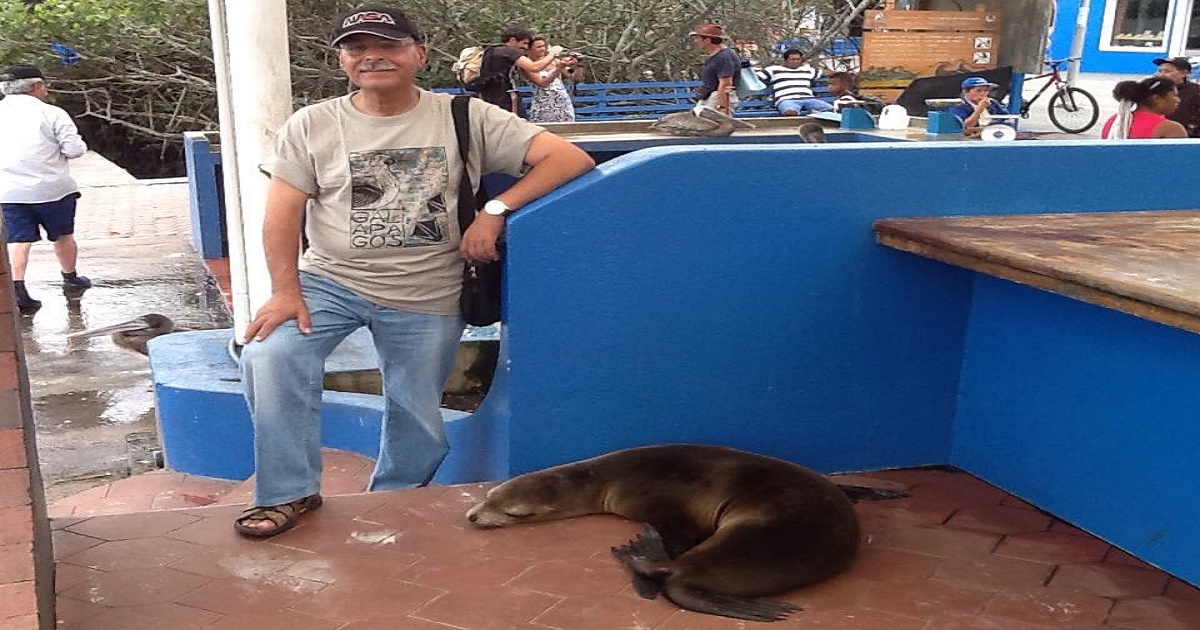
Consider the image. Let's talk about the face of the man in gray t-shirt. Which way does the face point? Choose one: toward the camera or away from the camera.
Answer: toward the camera

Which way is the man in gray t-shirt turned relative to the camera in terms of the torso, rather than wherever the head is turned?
toward the camera

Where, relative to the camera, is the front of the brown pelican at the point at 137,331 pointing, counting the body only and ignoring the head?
to the viewer's left

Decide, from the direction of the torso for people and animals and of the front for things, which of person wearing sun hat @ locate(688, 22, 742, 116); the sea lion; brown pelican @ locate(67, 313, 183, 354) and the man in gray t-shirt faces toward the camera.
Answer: the man in gray t-shirt

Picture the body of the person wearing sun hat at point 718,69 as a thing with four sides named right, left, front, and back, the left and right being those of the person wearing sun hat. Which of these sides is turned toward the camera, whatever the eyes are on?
left

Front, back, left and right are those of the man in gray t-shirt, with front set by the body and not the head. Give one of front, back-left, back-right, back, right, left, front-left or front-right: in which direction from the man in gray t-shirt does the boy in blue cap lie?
back-left

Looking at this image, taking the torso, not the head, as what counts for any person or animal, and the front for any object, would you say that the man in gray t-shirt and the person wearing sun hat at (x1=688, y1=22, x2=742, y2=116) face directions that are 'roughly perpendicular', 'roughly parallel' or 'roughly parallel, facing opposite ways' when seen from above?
roughly perpendicular

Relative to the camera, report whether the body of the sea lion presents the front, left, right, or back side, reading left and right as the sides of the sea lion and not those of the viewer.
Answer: left

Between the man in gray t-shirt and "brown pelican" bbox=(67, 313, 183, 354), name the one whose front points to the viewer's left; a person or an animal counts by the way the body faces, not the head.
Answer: the brown pelican
